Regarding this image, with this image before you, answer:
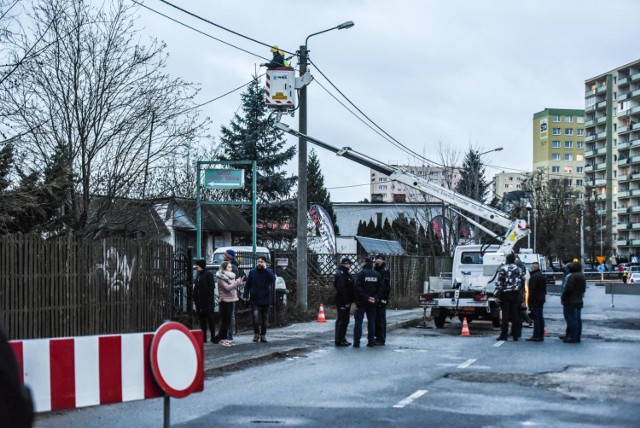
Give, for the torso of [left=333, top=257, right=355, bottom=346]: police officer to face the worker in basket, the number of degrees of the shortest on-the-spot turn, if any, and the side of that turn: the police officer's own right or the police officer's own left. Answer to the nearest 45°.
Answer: approximately 90° to the police officer's own left

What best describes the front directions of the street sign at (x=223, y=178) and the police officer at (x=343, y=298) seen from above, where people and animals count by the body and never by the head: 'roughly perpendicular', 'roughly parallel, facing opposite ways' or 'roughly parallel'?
roughly perpendicular

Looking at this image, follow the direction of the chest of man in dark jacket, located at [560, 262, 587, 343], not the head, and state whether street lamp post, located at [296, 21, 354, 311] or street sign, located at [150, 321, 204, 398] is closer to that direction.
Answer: the street lamp post

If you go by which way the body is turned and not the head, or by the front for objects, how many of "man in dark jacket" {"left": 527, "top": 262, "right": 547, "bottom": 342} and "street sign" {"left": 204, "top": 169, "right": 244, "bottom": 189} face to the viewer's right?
0

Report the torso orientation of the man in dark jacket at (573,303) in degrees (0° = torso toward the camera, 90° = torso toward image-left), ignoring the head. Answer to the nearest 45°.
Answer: approximately 90°

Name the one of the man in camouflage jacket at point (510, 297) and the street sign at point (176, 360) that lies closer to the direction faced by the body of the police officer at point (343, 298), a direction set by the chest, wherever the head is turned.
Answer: the man in camouflage jacket

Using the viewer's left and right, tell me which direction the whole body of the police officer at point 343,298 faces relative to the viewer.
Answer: facing to the right of the viewer

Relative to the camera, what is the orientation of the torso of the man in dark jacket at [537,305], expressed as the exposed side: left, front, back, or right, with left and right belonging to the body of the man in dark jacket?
left

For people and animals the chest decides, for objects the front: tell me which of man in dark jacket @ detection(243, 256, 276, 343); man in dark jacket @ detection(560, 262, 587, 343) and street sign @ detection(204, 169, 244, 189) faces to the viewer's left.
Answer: man in dark jacket @ detection(560, 262, 587, 343)

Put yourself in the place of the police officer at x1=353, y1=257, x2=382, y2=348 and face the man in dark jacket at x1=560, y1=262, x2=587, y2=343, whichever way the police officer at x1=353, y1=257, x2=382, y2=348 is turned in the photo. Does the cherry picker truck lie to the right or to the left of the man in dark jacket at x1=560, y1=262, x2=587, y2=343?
left

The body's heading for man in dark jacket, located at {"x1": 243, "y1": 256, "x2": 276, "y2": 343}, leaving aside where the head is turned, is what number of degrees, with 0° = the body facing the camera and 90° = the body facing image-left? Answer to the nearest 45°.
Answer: approximately 0°

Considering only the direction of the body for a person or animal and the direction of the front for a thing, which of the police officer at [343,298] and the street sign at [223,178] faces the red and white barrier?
the street sign

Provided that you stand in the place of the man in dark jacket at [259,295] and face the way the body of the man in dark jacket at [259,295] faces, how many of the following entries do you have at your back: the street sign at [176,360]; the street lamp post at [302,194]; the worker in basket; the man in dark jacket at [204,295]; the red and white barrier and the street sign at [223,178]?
3

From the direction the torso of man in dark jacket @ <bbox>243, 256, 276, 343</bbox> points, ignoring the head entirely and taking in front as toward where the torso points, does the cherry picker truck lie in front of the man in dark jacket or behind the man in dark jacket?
behind
